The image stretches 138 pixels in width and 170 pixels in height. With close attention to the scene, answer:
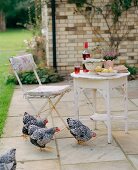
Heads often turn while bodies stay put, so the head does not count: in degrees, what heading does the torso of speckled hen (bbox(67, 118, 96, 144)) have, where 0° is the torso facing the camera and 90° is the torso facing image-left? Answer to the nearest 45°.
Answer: approximately 270°

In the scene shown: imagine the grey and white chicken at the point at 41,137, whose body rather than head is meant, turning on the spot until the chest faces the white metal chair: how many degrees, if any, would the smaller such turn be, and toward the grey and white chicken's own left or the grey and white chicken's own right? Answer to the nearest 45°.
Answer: approximately 90° to the grey and white chicken's own left

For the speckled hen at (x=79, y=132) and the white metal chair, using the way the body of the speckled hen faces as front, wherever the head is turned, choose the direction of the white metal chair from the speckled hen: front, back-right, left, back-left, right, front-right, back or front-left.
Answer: back-left

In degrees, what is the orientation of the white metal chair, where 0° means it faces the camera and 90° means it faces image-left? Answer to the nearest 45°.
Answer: approximately 315°

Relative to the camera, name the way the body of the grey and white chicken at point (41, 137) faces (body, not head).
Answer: to the viewer's right

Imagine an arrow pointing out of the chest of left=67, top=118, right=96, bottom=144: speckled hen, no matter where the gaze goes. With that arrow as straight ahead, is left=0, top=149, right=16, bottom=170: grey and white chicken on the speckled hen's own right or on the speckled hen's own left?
on the speckled hen's own right

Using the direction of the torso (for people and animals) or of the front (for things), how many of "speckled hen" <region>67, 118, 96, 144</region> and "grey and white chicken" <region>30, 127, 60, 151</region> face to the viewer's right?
2
